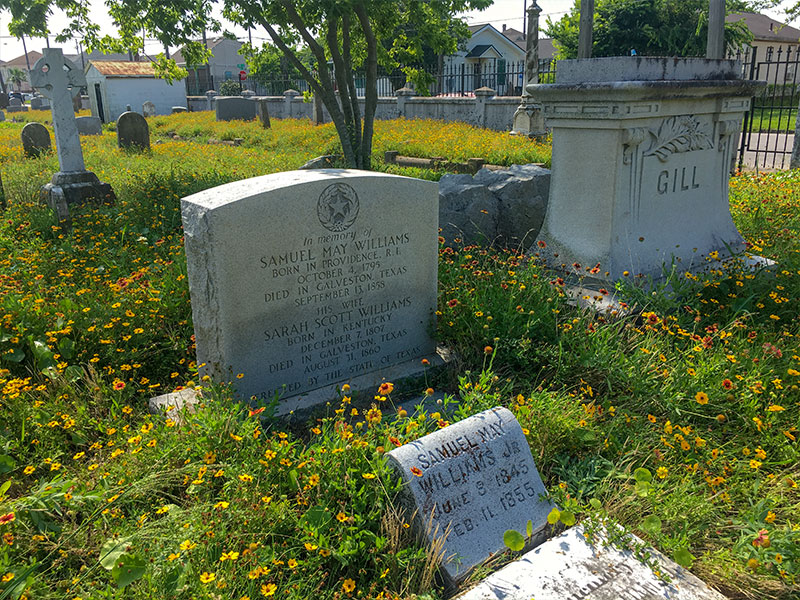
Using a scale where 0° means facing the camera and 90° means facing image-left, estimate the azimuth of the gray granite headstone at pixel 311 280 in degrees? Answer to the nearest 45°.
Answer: approximately 315°

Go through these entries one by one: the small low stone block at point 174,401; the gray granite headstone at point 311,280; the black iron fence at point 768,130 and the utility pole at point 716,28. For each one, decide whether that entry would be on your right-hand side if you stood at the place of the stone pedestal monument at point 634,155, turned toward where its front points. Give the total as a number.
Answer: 2

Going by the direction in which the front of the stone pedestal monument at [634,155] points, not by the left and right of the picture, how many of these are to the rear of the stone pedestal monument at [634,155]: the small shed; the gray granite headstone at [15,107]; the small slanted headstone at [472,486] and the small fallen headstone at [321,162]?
3

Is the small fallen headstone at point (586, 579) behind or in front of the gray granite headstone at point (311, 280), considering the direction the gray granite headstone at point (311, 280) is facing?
in front

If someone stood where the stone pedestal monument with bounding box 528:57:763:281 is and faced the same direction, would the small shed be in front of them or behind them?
behind

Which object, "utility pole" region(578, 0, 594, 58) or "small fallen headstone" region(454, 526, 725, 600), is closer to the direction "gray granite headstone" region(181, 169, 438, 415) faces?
the small fallen headstone

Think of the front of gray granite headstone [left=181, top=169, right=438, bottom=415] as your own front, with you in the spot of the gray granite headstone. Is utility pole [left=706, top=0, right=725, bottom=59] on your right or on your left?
on your left

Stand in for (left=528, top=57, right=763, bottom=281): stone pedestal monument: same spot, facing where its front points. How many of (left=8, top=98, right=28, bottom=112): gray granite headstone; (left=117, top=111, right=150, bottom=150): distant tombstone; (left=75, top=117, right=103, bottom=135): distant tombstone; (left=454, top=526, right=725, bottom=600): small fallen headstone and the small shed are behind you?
4

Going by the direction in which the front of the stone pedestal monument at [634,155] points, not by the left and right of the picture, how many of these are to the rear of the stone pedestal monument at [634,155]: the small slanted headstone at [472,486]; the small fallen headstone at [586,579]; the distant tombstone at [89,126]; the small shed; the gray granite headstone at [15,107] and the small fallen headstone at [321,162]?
4

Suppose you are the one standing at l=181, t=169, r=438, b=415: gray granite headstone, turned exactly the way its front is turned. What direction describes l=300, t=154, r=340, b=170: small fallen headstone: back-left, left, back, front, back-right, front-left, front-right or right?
back-left

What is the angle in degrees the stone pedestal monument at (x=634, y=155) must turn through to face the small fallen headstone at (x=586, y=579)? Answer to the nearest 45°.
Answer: approximately 45° to its right

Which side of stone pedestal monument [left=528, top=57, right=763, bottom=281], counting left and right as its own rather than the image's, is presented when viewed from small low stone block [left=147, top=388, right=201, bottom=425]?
right
